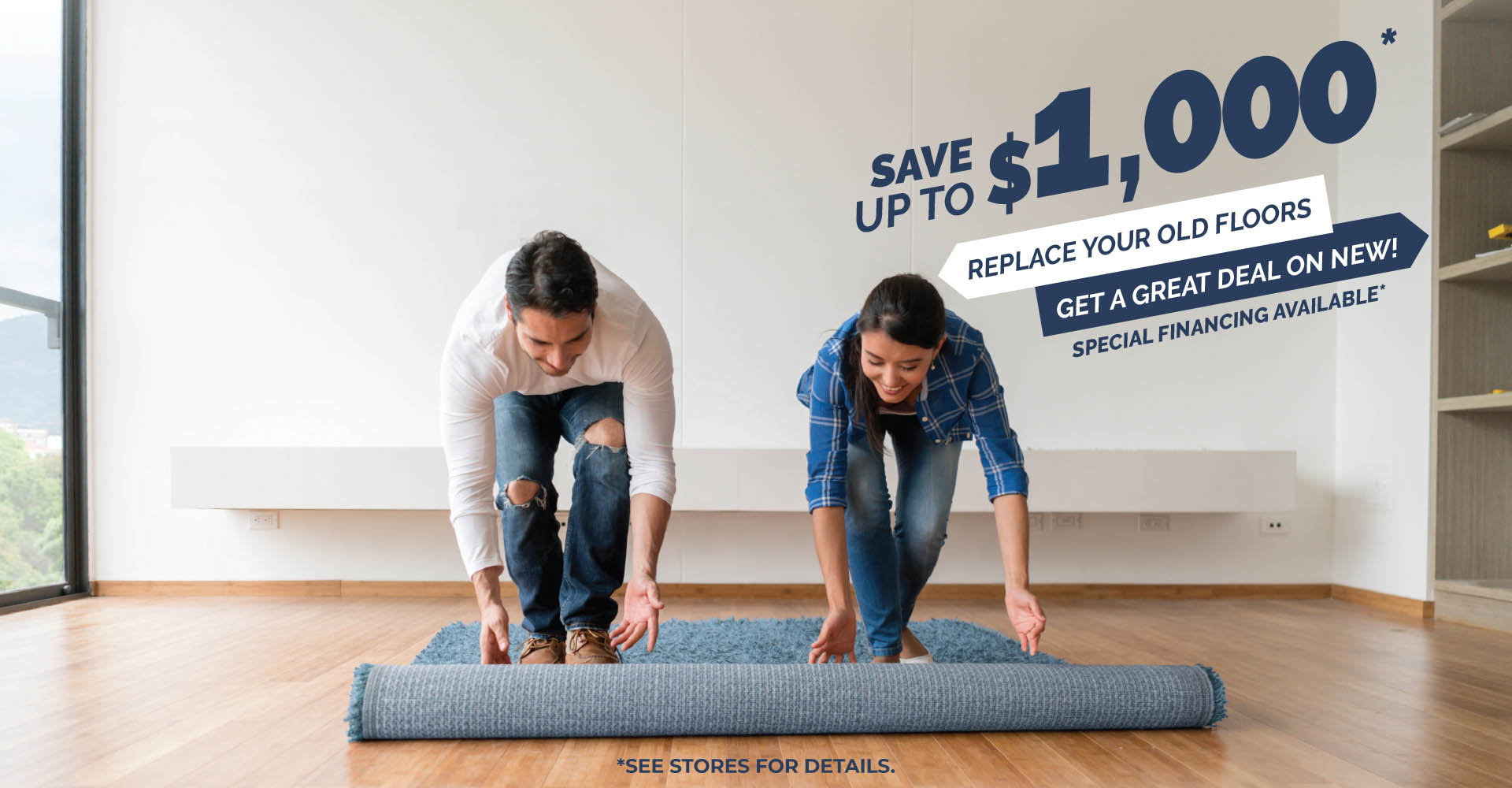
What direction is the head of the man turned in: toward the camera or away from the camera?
toward the camera

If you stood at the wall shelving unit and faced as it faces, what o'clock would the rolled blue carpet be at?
The rolled blue carpet is roughly at 11 o'clock from the wall shelving unit.

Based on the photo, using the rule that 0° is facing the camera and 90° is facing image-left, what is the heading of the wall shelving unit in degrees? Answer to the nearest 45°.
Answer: approximately 45°

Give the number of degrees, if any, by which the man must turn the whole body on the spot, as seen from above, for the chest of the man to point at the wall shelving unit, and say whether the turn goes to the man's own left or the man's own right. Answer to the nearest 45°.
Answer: approximately 90° to the man's own left

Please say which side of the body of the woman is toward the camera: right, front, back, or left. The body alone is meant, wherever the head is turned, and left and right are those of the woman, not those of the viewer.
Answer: front

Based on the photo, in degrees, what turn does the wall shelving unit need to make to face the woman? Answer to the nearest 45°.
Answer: approximately 45° to its left

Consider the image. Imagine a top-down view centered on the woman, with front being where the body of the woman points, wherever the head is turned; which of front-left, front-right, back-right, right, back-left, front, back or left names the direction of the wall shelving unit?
back-left

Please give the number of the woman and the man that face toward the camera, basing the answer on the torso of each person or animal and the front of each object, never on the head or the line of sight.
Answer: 2

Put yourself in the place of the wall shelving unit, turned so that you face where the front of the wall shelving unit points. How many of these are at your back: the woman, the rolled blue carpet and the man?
0

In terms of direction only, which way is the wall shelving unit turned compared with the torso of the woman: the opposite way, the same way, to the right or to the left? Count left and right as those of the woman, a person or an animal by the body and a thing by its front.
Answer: to the right

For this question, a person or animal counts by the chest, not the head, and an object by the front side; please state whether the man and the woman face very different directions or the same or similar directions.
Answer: same or similar directions

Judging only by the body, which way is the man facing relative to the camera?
toward the camera

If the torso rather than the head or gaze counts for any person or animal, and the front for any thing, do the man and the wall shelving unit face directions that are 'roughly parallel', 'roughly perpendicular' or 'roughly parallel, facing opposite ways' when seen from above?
roughly perpendicular

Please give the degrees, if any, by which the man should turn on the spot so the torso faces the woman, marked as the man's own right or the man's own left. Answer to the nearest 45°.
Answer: approximately 90° to the man's own left
